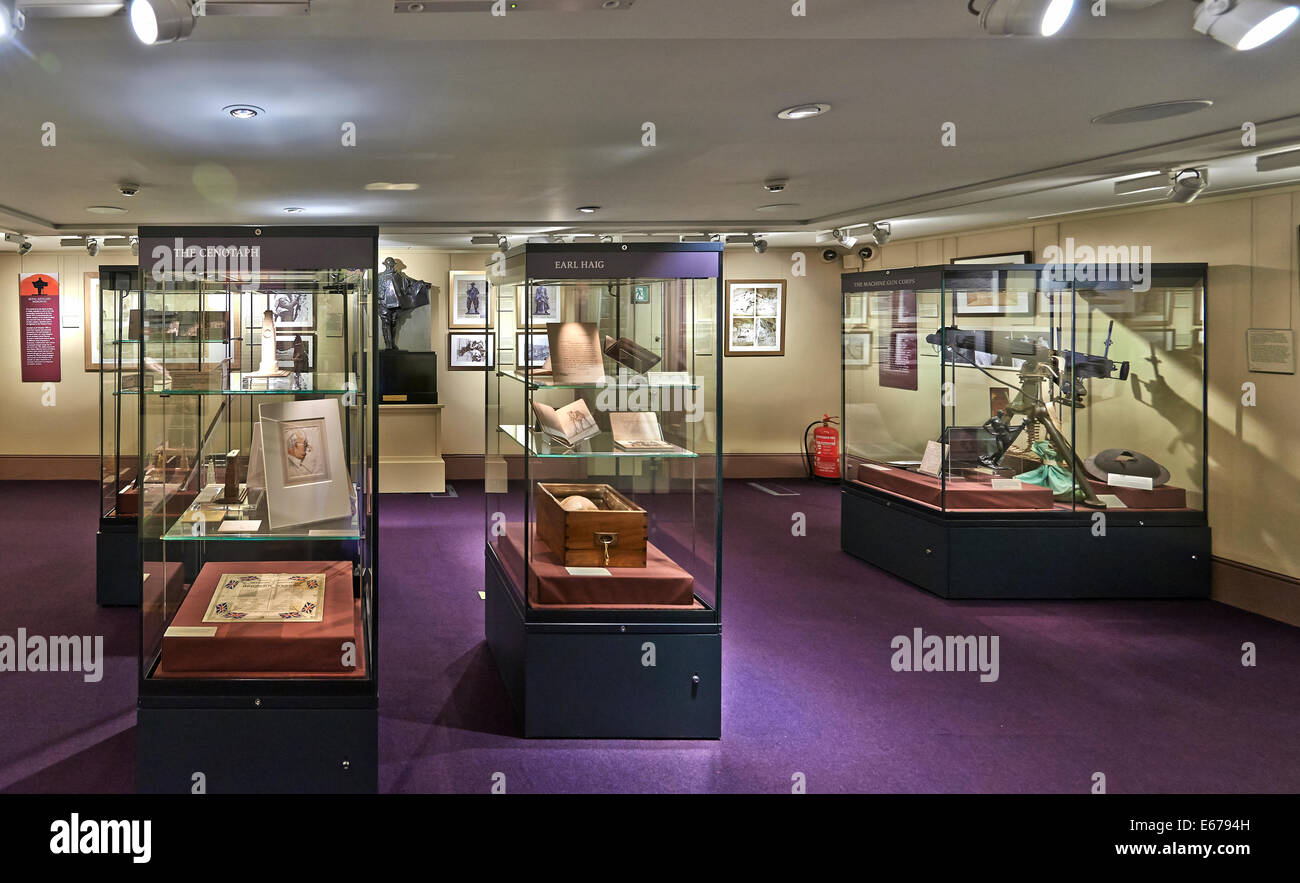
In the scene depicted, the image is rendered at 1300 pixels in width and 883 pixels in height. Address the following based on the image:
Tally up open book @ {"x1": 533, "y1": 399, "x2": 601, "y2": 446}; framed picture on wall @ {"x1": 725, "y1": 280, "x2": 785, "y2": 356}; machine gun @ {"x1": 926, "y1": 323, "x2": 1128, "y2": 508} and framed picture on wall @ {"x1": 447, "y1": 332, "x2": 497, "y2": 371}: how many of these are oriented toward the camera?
3

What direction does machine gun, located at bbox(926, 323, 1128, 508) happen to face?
to the viewer's left

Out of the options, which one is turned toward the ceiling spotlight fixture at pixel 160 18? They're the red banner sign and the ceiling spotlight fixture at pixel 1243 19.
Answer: the red banner sign

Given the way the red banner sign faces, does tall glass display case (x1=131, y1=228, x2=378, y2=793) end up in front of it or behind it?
in front

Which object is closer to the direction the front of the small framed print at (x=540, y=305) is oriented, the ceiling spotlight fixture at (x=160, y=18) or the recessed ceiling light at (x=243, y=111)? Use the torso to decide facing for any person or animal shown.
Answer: the ceiling spotlight fixture
